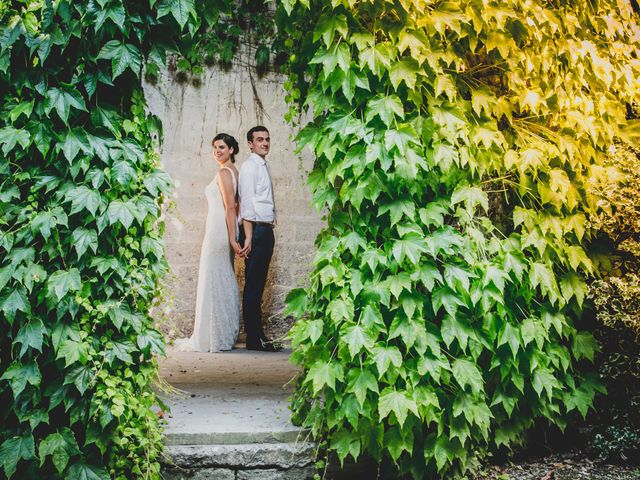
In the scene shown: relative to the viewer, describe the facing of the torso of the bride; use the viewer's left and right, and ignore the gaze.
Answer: facing to the left of the viewer

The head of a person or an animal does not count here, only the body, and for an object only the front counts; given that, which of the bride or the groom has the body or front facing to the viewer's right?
the groom

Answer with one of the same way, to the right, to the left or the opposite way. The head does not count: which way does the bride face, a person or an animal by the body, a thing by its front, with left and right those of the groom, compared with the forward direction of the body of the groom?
the opposite way

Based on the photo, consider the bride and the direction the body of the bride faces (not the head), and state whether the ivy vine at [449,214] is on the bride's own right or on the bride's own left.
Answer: on the bride's own left

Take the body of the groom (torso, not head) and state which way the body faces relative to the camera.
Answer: to the viewer's right
